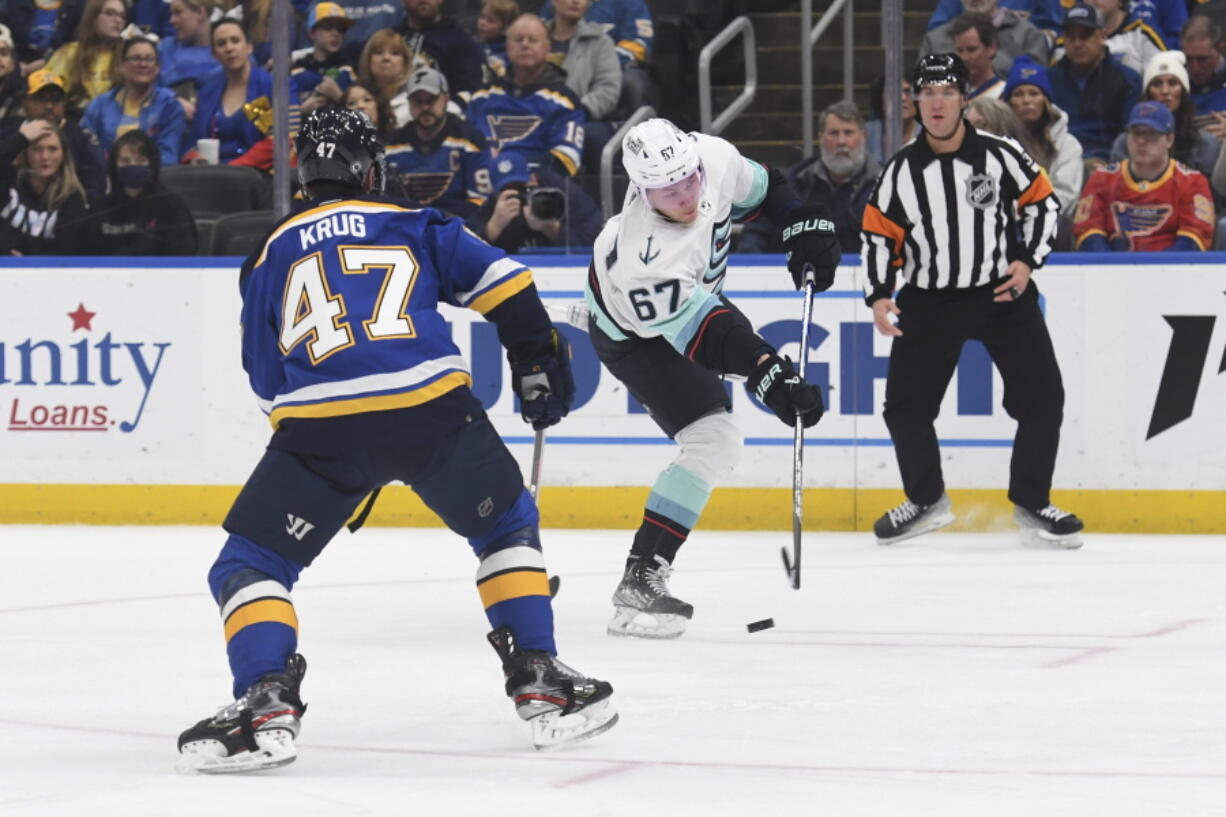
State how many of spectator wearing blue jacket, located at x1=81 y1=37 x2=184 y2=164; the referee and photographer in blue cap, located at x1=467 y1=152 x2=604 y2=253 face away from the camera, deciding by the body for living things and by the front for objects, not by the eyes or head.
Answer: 0

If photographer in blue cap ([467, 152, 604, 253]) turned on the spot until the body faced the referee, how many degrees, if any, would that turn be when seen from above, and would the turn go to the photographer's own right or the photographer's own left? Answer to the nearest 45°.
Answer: approximately 45° to the photographer's own left

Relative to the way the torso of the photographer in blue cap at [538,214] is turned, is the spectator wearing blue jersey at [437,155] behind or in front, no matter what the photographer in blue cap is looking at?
behind

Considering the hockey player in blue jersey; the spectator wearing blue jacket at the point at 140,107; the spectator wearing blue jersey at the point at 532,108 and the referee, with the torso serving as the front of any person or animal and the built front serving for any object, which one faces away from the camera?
the hockey player in blue jersey

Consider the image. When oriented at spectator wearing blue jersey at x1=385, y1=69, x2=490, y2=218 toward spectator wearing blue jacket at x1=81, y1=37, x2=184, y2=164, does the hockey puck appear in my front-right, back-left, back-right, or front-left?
back-left

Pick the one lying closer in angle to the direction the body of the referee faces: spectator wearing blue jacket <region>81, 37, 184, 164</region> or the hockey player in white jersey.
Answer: the hockey player in white jersey

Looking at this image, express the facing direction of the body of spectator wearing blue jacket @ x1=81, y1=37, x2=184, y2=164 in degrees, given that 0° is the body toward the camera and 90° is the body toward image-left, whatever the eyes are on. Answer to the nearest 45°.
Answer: approximately 0°

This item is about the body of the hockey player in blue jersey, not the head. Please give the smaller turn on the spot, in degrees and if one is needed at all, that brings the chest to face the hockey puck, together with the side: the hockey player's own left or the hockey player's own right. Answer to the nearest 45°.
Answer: approximately 45° to the hockey player's own right

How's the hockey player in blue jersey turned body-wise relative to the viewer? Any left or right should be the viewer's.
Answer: facing away from the viewer
